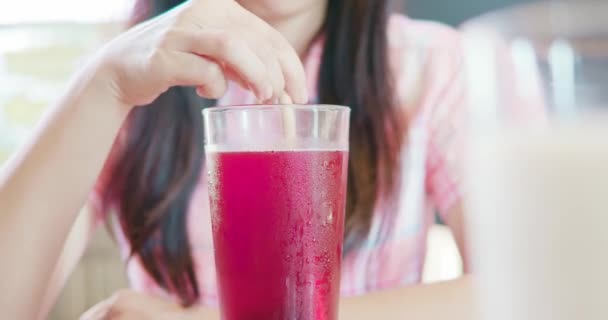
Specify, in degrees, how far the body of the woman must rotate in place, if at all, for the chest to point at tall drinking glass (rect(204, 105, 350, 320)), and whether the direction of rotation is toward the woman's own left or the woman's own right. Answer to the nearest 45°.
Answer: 0° — they already face it

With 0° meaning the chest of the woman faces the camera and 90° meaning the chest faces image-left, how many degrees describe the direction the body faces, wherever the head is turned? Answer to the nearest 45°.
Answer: approximately 0°

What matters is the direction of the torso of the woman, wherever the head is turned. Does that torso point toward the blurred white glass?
yes

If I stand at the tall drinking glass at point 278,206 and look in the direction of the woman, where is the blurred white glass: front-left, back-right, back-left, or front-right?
back-right
